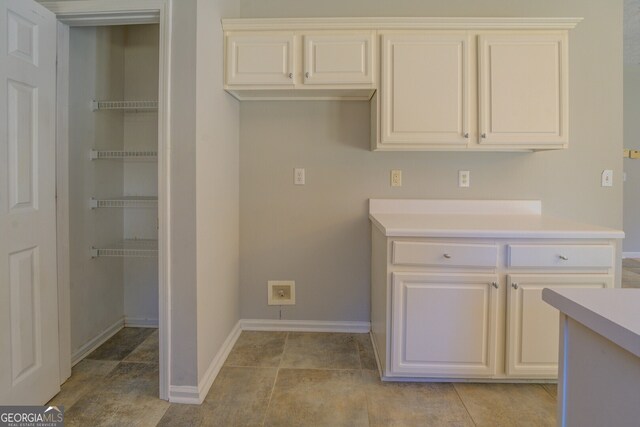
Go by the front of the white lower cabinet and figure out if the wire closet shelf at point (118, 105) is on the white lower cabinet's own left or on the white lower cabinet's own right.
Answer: on the white lower cabinet's own right

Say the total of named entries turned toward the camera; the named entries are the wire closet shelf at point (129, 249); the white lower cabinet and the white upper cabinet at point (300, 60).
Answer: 3

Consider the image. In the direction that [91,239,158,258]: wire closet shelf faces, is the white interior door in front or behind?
in front

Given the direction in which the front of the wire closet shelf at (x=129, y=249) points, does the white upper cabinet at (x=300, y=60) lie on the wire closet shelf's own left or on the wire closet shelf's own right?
on the wire closet shelf's own left

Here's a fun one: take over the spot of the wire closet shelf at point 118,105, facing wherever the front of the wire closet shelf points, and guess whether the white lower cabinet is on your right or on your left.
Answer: on your left

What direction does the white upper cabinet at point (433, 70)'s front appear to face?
toward the camera

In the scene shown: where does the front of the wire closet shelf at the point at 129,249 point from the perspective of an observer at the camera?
facing the viewer

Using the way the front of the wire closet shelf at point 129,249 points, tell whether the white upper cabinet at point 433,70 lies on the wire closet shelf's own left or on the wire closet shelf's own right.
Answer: on the wire closet shelf's own left

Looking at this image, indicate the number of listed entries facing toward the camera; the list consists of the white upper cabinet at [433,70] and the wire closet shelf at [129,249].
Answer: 2

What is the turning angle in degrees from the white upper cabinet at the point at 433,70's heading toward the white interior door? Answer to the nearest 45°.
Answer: approximately 45° to its right

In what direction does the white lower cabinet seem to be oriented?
toward the camera
